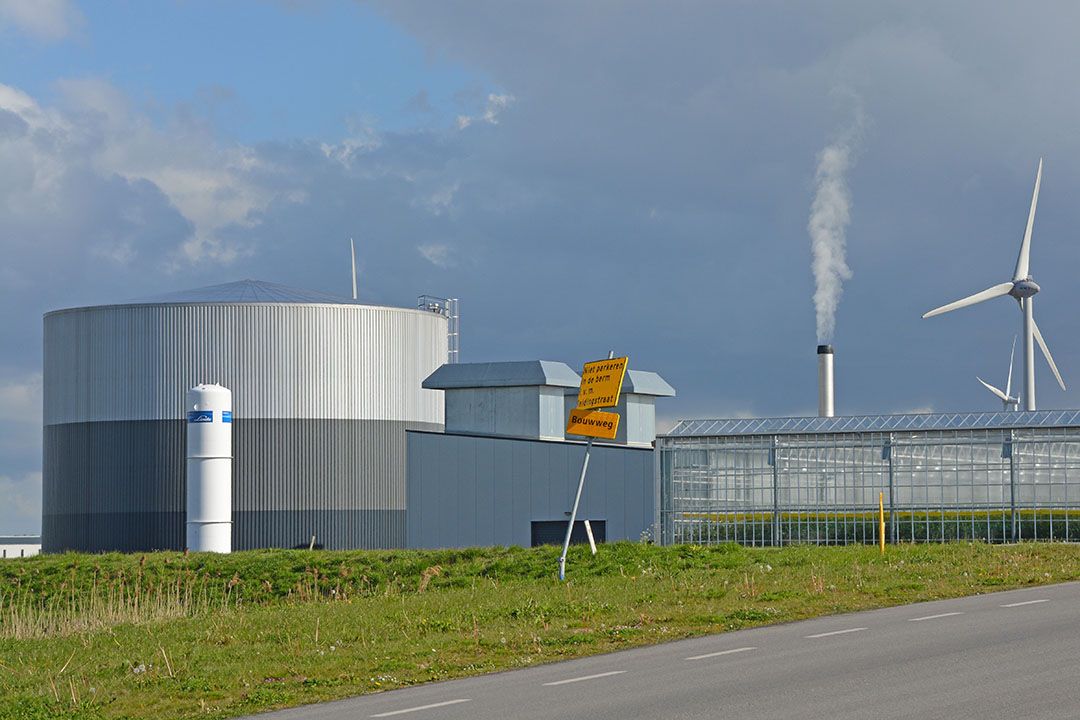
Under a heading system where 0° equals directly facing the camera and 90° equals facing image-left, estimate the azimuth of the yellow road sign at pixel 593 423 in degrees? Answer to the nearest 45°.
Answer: approximately 0°

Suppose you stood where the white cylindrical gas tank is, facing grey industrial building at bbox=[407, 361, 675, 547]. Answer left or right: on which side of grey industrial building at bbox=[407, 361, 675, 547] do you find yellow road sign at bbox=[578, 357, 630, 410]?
right

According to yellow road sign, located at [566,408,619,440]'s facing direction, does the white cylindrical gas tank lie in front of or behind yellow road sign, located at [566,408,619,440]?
behind

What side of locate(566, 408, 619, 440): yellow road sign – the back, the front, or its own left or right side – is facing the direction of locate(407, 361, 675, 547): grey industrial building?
back

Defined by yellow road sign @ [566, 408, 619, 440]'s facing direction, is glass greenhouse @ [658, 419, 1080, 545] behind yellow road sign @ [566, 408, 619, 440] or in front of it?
behind
